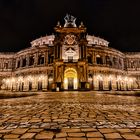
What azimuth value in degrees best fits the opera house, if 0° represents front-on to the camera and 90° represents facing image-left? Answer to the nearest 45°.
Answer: approximately 0°
